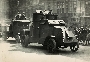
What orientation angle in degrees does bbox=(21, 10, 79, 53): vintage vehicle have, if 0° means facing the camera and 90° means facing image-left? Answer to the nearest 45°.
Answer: approximately 315°

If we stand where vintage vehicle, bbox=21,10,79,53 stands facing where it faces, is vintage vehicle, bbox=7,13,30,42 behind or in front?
behind
